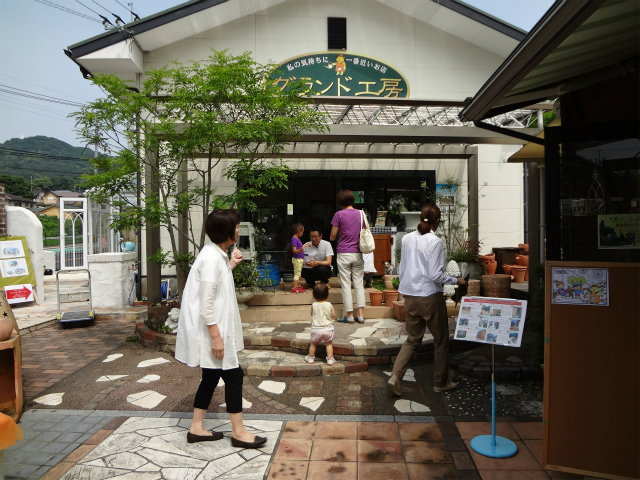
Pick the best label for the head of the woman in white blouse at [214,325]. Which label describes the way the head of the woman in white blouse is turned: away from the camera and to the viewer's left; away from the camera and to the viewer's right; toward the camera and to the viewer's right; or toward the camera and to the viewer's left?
away from the camera and to the viewer's right

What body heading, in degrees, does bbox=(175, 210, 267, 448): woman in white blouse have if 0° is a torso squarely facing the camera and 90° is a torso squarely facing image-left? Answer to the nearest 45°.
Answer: approximately 270°

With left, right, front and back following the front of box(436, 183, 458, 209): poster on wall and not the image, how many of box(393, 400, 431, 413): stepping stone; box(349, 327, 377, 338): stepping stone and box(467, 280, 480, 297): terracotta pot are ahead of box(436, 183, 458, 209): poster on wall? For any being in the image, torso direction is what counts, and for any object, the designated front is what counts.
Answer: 3

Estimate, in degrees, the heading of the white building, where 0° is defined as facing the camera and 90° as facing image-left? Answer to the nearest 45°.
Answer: approximately 0°

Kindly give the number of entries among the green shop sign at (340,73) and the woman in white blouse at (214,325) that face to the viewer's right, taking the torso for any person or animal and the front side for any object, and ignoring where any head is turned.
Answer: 1

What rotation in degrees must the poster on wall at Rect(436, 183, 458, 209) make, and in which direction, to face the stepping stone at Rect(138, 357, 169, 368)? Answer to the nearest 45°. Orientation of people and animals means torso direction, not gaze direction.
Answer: approximately 45° to its right
